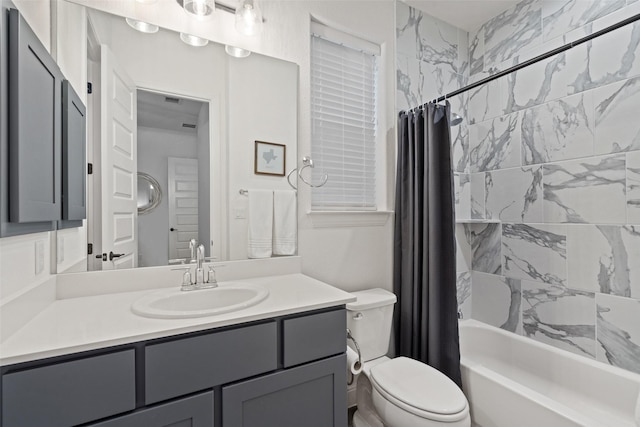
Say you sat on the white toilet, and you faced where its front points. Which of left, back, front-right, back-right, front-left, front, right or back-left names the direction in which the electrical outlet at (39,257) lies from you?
right

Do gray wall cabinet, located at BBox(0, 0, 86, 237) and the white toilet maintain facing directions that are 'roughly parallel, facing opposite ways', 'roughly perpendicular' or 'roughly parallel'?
roughly perpendicular

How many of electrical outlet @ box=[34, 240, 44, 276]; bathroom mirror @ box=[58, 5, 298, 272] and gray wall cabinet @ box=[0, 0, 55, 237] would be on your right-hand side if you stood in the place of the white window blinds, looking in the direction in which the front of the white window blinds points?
3

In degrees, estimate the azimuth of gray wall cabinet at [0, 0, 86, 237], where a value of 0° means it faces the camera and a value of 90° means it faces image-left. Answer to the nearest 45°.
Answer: approximately 270°

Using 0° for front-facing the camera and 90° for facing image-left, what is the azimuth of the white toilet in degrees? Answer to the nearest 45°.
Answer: approximately 315°

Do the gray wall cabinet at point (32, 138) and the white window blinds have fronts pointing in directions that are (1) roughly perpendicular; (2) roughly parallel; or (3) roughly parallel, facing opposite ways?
roughly perpendicular

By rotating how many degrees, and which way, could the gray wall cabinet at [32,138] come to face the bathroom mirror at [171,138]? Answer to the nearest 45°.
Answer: approximately 45° to its left
